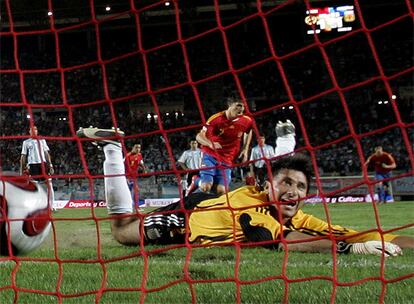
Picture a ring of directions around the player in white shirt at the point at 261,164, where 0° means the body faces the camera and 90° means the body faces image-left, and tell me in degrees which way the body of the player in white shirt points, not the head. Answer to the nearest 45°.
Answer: approximately 0°

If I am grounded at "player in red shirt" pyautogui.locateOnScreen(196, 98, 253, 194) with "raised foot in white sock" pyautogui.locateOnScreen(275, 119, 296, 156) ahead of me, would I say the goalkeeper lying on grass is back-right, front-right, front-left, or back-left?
back-right

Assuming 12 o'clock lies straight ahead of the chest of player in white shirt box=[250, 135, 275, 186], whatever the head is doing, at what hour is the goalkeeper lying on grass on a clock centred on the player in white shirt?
The goalkeeper lying on grass is roughly at 12 o'clock from the player in white shirt.

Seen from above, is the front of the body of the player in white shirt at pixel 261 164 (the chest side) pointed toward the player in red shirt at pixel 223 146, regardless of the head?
yes
